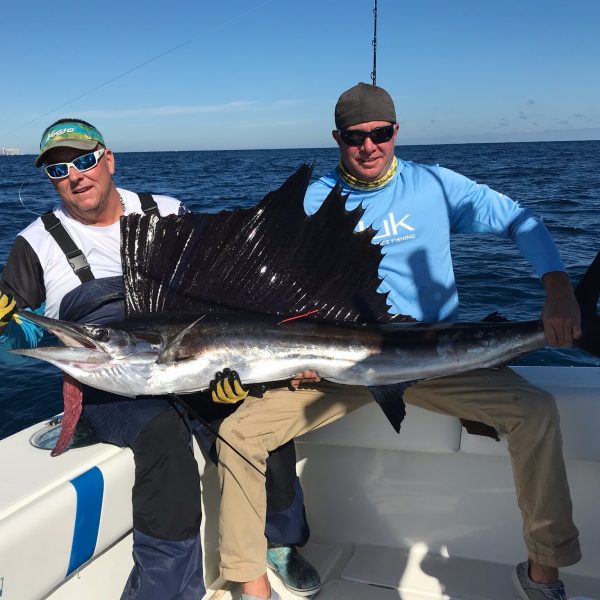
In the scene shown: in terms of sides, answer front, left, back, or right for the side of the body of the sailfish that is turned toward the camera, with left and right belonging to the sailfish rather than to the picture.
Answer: left

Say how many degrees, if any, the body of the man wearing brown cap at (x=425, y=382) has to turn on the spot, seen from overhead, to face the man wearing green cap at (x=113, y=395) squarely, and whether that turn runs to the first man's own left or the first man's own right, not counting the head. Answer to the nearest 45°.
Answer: approximately 90° to the first man's own right

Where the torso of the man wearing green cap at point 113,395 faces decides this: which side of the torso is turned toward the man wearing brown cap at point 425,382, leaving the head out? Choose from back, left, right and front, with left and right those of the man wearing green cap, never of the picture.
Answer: left

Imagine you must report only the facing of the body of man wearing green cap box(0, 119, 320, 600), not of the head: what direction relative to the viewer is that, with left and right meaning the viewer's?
facing the viewer

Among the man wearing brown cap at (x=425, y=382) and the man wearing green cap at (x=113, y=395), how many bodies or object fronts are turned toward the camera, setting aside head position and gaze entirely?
2
